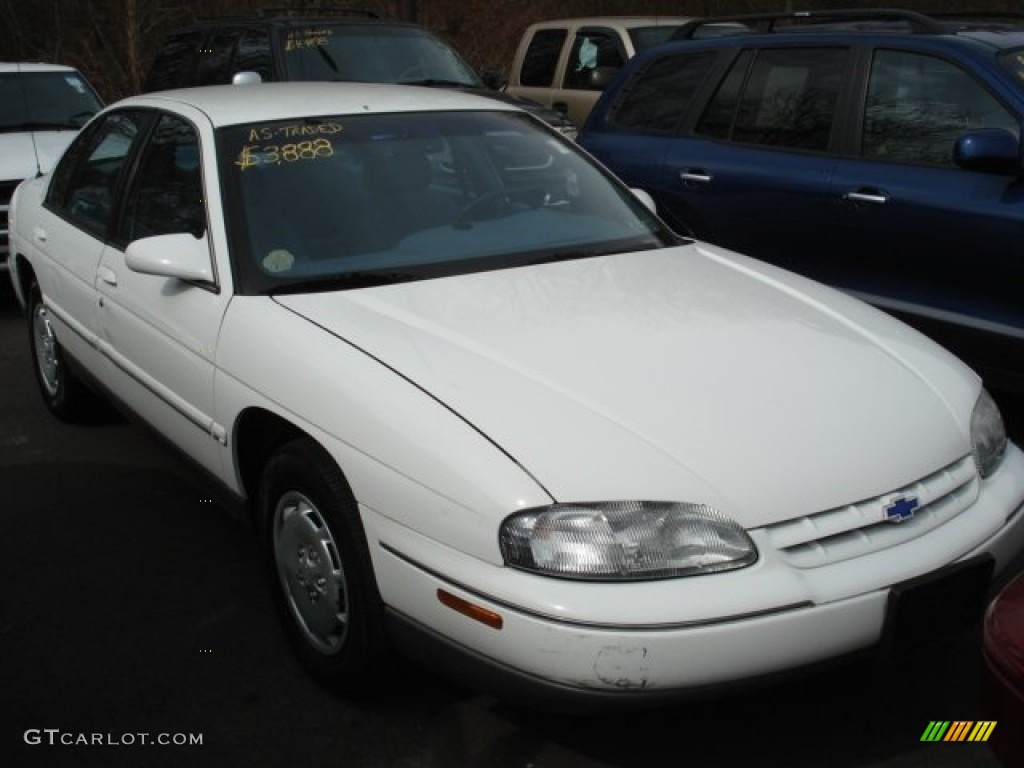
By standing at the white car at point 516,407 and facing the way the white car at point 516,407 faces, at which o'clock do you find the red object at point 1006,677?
The red object is roughly at 12 o'clock from the white car.

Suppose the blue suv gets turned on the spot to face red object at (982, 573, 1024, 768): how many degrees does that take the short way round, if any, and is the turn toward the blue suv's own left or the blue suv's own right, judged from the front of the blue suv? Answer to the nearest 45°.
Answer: approximately 45° to the blue suv's own right

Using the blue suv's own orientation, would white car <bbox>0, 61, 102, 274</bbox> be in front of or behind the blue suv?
behind

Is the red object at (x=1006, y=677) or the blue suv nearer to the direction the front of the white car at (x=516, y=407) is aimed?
the red object

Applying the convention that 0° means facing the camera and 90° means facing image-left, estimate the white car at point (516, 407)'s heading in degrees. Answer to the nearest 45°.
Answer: approximately 315°

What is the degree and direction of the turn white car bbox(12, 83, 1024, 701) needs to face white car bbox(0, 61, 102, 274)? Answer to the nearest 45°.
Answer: approximately 180°
